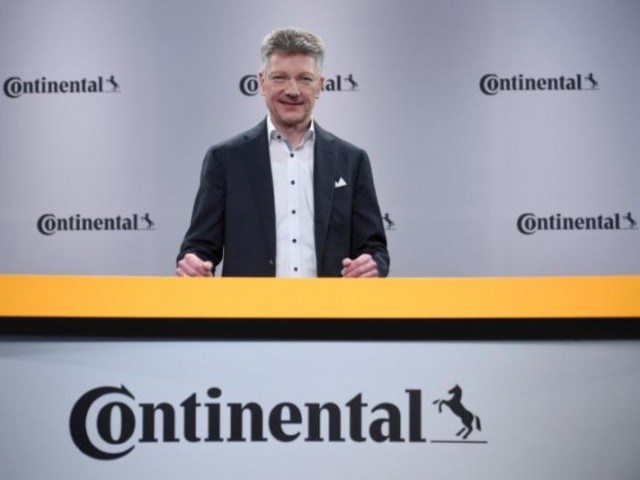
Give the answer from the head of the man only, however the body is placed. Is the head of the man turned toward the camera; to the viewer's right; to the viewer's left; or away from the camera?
toward the camera

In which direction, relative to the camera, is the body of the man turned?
toward the camera
